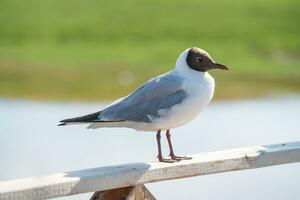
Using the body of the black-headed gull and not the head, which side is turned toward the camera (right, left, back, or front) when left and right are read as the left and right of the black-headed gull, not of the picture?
right

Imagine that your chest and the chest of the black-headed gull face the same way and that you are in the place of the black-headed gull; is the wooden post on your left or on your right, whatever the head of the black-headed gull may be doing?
on your right
